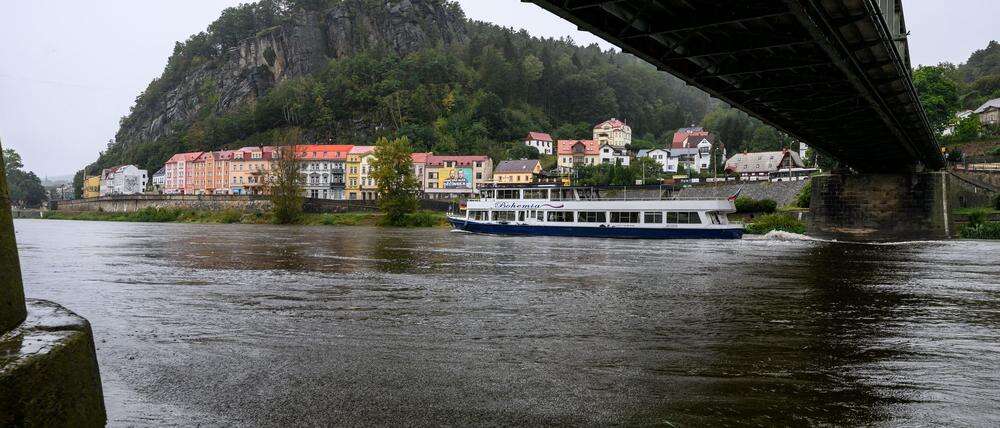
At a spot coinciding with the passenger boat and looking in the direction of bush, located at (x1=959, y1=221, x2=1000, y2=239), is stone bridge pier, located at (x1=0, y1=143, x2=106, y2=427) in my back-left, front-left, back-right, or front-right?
back-right

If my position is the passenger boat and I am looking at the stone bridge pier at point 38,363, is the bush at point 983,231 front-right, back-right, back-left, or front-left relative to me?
back-left

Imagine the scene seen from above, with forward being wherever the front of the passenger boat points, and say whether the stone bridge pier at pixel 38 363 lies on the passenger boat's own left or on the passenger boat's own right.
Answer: on the passenger boat's own left

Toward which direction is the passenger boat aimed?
to the viewer's left

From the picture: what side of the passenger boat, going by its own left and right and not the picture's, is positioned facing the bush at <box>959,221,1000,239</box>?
back

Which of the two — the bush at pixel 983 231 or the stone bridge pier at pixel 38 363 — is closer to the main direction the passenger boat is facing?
the stone bridge pier
